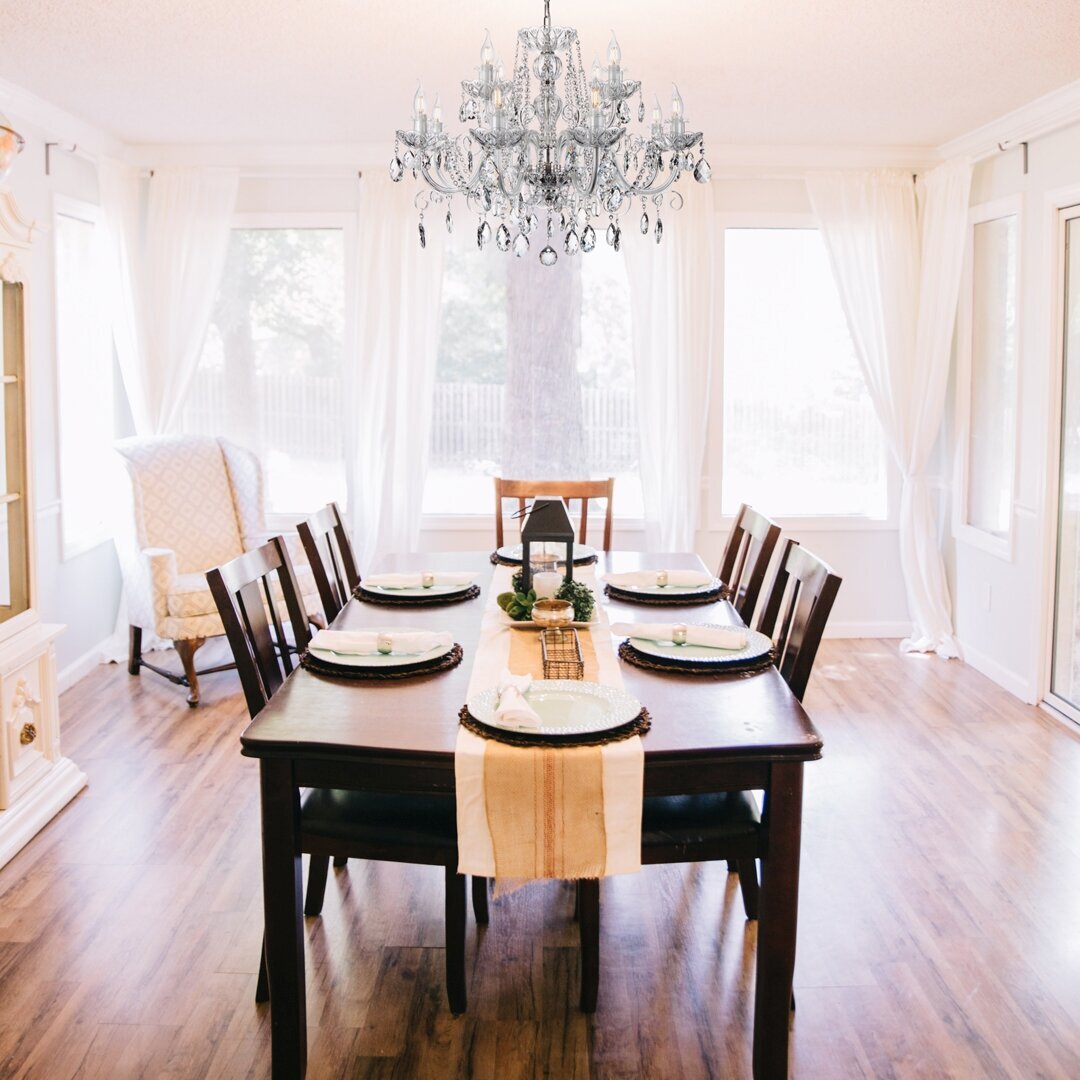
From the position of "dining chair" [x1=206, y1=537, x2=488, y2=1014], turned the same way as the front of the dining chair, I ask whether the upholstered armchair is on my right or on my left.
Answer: on my left

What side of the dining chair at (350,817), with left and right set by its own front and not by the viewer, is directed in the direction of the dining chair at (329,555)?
left

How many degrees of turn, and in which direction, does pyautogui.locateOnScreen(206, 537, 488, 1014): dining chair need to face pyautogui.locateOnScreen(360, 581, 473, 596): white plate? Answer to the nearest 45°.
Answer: approximately 90° to its left

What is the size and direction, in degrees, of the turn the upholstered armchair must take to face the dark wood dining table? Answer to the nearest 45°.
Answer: approximately 45° to its right

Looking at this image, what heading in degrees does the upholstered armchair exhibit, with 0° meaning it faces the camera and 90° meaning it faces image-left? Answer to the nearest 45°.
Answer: approximately 315°

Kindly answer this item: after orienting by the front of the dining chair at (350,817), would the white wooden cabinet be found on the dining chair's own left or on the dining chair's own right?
on the dining chair's own left

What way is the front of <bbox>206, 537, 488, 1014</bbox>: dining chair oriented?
to the viewer's right

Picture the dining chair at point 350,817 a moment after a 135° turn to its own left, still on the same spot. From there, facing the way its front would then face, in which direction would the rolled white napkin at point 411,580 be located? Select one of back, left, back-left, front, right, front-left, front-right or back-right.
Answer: front-right

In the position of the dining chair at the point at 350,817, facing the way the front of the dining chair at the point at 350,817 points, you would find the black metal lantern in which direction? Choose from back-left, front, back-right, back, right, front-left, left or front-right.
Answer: front-left
